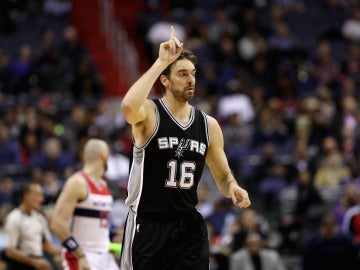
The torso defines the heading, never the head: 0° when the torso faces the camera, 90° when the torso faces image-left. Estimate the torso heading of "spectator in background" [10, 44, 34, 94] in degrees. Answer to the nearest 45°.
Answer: approximately 0°

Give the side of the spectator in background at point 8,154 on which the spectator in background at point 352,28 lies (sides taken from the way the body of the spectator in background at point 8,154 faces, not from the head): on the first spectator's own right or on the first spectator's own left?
on the first spectator's own left

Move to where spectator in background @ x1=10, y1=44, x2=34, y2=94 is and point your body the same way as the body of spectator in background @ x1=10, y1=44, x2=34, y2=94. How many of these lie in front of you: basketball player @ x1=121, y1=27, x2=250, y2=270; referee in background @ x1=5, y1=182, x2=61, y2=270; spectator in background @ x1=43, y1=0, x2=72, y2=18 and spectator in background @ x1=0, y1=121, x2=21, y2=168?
3

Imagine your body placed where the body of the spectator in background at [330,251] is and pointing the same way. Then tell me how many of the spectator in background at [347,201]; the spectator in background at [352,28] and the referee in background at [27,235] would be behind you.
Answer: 2
